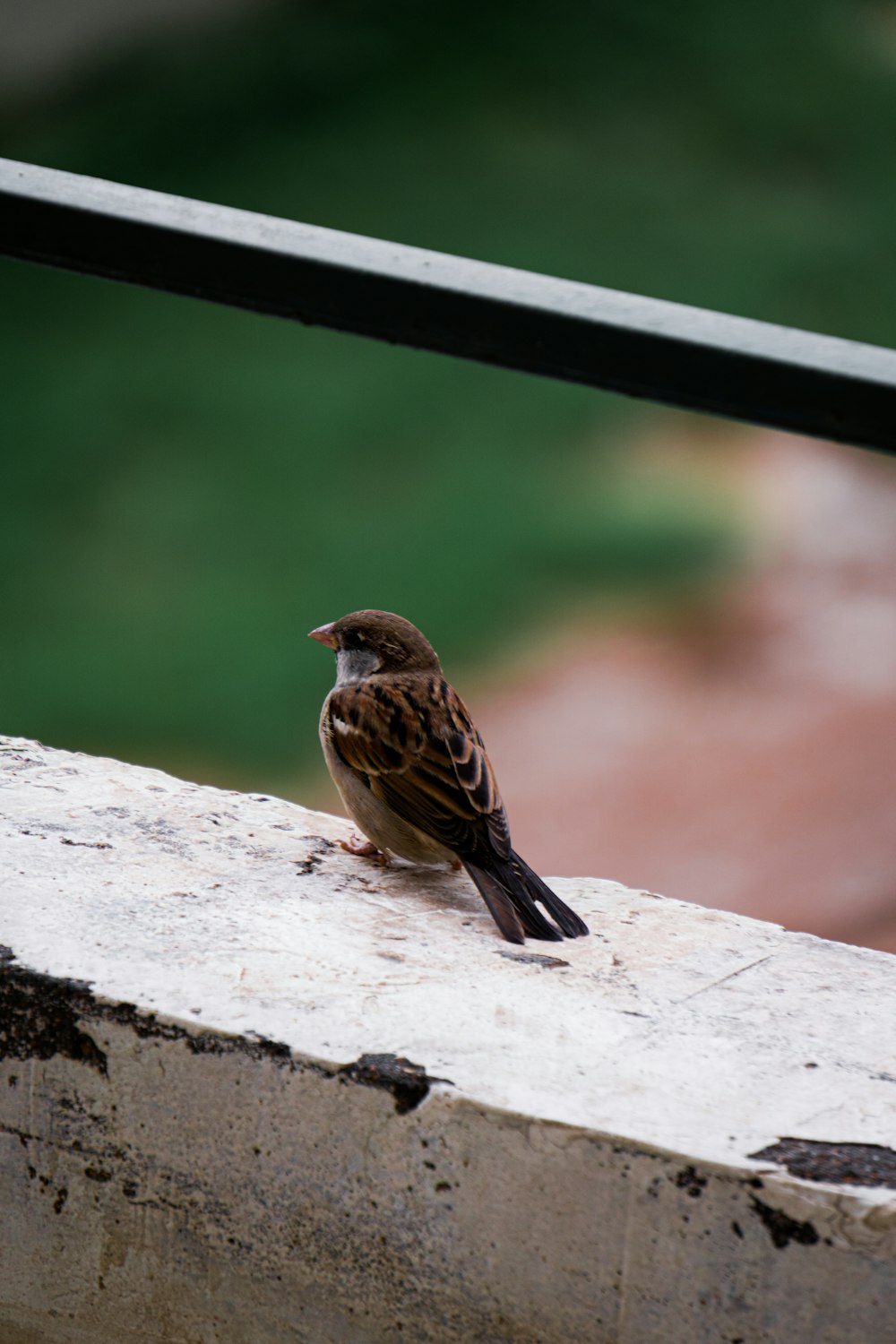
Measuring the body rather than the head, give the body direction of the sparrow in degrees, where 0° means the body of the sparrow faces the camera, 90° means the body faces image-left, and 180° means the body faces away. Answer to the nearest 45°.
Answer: approximately 135°
